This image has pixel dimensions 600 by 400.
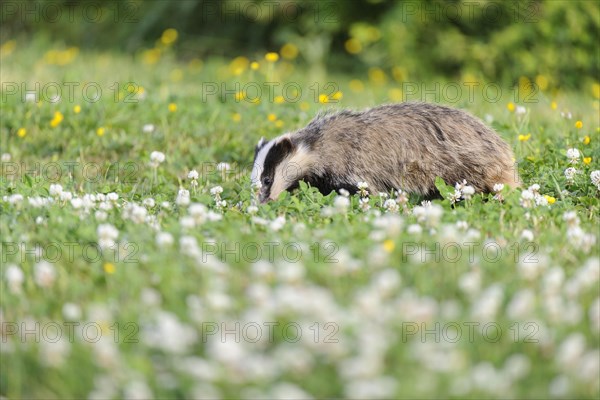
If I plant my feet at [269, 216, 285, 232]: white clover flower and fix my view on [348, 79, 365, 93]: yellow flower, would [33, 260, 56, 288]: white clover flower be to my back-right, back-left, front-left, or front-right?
back-left

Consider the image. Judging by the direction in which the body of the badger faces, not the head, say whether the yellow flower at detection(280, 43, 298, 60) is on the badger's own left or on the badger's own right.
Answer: on the badger's own right

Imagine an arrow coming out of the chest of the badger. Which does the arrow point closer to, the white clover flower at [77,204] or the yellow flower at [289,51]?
the white clover flower

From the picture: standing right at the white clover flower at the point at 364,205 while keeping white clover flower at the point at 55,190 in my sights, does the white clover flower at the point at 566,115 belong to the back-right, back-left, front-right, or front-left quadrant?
back-right

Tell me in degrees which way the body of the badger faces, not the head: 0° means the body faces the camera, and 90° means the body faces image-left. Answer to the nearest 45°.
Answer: approximately 90°

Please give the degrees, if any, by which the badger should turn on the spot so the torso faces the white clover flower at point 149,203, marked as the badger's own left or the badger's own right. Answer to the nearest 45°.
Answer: approximately 45° to the badger's own left

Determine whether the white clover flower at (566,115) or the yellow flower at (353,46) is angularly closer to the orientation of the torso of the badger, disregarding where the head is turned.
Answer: the yellow flower

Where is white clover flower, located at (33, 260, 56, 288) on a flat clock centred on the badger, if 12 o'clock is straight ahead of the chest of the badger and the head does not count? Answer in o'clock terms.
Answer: The white clover flower is roughly at 10 o'clock from the badger.

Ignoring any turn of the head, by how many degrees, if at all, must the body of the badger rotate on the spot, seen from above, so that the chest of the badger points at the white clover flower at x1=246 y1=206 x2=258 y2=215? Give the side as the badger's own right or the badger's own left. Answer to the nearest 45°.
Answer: approximately 45° to the badger's own left

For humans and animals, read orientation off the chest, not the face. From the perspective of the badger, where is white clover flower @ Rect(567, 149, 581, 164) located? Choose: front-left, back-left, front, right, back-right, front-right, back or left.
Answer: back

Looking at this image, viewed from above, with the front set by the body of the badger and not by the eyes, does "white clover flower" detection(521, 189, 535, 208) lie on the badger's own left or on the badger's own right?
on the badger's own left
